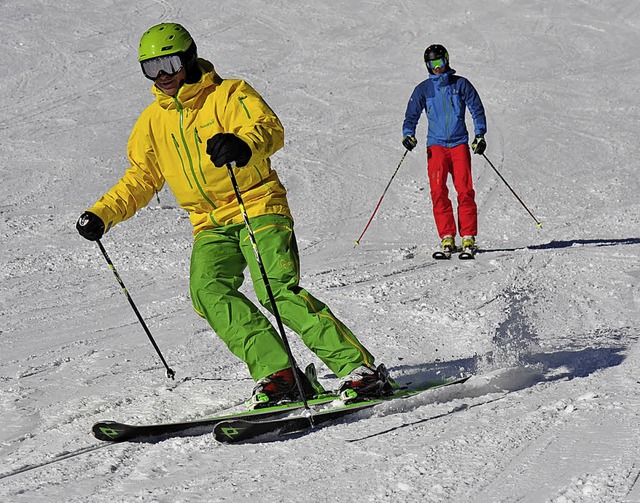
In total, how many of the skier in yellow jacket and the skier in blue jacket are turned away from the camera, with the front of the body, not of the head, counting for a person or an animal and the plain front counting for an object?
0

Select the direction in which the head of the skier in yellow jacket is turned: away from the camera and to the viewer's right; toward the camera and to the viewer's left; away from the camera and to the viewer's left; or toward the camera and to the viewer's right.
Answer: toward the camera and to the viewer's left

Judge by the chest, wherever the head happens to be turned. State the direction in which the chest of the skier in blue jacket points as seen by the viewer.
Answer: toward the camera

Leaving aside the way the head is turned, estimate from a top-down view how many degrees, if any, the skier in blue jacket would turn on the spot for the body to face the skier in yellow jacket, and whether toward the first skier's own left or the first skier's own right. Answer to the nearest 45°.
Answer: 0° — they already face them

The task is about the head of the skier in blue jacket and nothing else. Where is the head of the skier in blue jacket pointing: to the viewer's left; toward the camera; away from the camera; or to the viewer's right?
toward the camera

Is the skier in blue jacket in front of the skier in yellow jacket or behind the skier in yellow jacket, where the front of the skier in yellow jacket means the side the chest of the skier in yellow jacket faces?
behind
